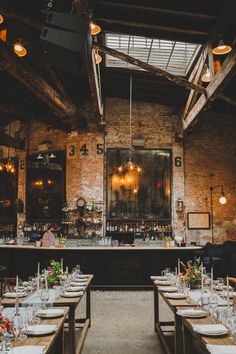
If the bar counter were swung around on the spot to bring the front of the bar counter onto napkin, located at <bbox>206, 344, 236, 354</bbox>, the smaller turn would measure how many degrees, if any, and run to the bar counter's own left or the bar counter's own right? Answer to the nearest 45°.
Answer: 0° — it already faces it

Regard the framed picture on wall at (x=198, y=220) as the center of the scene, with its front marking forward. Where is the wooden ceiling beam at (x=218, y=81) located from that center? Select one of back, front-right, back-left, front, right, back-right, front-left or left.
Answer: front

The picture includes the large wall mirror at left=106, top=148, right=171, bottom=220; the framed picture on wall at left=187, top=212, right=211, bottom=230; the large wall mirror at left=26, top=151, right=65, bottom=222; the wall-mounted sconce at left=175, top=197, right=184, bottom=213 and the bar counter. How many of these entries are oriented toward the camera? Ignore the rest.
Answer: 5

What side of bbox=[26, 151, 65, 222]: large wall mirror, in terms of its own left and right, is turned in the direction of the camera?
front

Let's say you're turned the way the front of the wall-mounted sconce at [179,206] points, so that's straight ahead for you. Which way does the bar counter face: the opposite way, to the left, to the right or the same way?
the same way

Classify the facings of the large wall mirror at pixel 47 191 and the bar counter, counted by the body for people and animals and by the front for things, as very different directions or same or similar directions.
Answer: same or similar directions

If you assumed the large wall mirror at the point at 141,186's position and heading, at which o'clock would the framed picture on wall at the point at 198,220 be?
The framed picture on wall is roughly at 9 o'clock from the large wall mirror.

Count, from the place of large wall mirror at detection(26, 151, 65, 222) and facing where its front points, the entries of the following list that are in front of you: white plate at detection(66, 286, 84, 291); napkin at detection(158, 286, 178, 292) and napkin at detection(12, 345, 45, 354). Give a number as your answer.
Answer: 3

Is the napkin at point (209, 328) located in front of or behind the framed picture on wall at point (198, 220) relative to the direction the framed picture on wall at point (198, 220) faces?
in front

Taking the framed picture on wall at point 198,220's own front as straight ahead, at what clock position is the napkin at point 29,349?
The napkin is roughly at 12 o'clock from the framed picture on wall.

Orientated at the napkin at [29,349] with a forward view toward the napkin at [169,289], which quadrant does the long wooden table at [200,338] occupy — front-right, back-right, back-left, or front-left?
front-right

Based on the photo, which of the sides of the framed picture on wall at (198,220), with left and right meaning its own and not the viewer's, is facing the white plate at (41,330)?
front

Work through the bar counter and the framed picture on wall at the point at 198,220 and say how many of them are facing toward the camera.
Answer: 2

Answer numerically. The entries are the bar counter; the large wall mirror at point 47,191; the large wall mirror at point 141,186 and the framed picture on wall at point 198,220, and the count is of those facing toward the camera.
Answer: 4

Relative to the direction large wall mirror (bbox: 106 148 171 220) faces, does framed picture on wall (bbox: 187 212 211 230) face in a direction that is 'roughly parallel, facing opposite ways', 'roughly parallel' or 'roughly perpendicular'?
roughly parallel

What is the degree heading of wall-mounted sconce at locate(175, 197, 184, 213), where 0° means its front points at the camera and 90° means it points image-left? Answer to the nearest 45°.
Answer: approximately 0°

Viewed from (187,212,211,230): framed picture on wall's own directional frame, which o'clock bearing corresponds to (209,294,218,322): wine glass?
The wine glass is roughly at 12 o'clock from the framed picture on wall.
